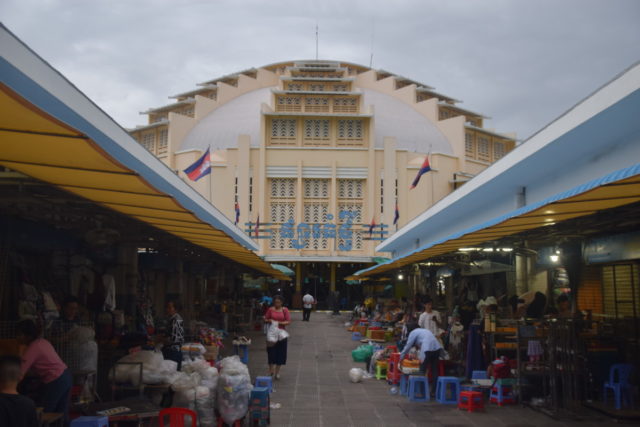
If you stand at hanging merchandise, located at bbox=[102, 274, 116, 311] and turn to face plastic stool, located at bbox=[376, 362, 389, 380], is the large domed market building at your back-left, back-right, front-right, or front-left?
front-left

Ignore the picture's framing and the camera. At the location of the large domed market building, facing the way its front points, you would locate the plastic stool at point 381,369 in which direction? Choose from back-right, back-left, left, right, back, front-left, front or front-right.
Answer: front

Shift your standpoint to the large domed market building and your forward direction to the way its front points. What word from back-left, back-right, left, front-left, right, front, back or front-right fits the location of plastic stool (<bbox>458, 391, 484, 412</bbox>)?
front

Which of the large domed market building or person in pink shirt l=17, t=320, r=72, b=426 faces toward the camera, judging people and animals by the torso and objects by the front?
the large domed market building

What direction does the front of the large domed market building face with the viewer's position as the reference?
facing the viewer

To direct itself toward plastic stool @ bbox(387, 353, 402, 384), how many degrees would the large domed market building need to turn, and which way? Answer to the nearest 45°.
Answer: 0° — it already faces it

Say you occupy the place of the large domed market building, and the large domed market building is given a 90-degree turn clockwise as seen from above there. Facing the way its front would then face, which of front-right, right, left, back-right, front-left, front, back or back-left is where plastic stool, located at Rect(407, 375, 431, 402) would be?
left

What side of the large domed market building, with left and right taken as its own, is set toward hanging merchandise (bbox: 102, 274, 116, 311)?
front
